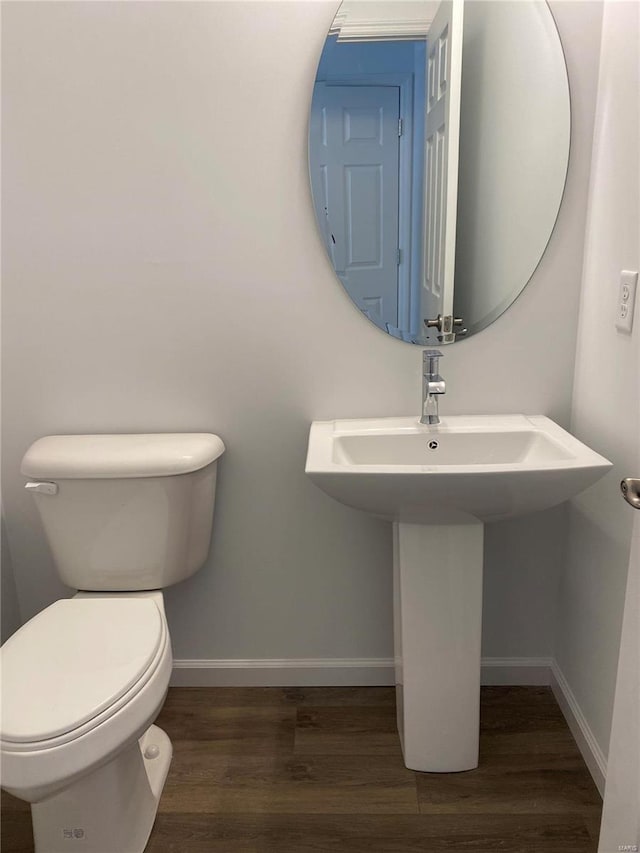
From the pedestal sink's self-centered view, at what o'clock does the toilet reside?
The toilet is roughly at 2 o'clock from the pedestal sink.

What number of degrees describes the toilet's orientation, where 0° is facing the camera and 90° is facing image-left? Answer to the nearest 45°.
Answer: approximately 45°

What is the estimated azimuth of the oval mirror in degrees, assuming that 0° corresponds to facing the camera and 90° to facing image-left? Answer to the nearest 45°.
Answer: approximately 0°

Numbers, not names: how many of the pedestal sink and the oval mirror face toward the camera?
2

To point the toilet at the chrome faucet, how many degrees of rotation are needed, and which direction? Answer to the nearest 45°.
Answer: approximately 135° to its left

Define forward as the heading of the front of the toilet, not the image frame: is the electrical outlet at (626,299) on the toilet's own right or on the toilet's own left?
on the toilet's own left

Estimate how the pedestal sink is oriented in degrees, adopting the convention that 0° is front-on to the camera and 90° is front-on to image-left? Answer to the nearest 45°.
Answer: approximately 0°
